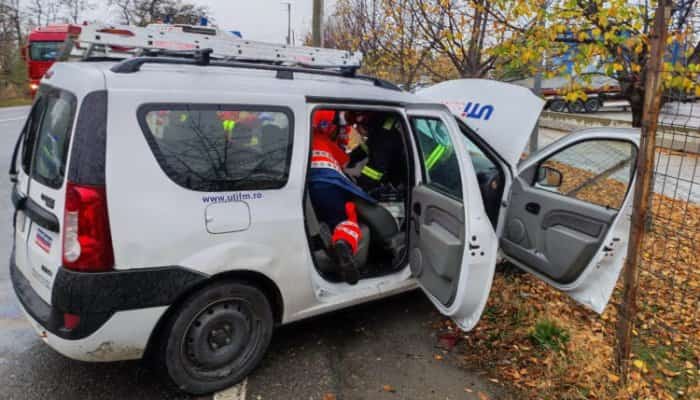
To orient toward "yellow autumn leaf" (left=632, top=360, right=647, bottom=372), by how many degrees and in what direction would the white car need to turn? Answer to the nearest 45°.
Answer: approximately 45° to its right

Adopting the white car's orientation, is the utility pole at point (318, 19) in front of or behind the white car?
in front

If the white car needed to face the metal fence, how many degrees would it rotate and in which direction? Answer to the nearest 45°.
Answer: approximately 45° to its right

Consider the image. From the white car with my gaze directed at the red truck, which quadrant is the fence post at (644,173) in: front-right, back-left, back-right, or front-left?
back-right

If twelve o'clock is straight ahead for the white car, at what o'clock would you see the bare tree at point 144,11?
The bare tree is roughly at 10 o'clock from the white car.

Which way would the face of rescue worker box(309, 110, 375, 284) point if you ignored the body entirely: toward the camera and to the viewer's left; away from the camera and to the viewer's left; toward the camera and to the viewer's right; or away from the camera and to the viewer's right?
away from the camera and to the viewer's right

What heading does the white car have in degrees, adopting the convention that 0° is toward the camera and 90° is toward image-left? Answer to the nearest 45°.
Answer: approximately 225°

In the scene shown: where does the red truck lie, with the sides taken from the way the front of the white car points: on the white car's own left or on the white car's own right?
on the white car's own left
